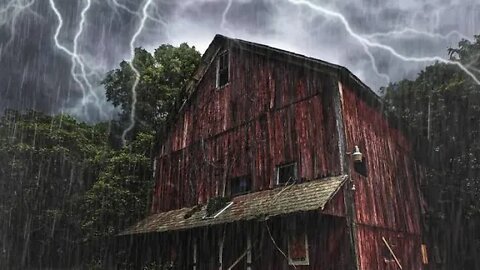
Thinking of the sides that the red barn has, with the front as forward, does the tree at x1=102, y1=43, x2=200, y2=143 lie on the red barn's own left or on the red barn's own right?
on the red barn's own right

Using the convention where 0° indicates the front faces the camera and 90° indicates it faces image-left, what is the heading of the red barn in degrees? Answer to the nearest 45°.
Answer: approximately 45°

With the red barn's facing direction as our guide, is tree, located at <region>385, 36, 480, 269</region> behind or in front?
behind

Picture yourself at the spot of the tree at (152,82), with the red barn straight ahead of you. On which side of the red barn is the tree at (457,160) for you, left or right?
left
